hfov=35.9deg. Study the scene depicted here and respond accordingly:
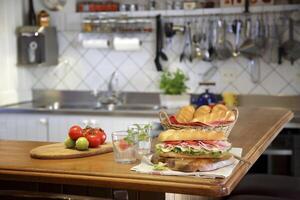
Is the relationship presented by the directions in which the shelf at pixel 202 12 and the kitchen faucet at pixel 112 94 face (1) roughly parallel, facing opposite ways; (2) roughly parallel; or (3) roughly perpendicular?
roughly parallel

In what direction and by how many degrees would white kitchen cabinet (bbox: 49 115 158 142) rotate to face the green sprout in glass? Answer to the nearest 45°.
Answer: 0° — it already faces it

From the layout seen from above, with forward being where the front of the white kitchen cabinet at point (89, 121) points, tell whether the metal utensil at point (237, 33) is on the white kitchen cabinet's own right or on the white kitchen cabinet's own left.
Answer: on the white kitchen cabinet's own left

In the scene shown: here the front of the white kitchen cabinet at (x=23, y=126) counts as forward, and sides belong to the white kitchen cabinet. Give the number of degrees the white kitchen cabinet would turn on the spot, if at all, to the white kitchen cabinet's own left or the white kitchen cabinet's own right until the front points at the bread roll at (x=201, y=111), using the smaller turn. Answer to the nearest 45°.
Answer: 0° — it already faces it

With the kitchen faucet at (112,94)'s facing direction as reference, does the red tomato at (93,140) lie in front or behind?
in front

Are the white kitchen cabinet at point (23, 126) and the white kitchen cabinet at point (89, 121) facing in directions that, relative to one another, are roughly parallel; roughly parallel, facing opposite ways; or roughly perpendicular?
roughly parallel

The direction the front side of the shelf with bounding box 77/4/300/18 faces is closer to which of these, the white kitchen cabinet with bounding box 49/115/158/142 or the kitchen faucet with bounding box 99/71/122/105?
the white kitchen cabinet

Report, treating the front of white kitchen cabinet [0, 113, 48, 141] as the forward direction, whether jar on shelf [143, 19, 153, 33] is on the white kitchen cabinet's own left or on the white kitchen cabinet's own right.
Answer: on the white kitchen cabinet's own left

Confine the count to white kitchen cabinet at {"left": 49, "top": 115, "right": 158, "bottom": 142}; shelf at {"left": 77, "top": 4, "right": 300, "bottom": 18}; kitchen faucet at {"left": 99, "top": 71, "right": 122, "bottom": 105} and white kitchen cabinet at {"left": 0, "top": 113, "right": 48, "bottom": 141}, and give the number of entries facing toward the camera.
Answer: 4

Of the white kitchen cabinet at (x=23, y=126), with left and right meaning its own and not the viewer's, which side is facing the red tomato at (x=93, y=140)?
front

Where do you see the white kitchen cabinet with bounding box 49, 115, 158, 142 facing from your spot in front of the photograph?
facing the viewer

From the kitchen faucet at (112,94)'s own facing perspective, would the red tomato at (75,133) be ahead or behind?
ahead

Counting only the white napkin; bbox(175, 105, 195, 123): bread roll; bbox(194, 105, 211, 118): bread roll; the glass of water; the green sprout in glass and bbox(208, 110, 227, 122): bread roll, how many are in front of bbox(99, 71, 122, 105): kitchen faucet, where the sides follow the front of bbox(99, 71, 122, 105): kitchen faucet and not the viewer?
6

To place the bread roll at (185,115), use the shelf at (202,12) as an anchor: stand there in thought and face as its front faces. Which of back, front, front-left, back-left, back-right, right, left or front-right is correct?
front

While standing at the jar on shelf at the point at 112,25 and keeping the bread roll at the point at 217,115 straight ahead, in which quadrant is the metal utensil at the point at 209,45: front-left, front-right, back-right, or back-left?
front-left
